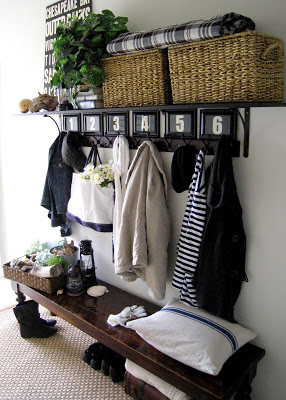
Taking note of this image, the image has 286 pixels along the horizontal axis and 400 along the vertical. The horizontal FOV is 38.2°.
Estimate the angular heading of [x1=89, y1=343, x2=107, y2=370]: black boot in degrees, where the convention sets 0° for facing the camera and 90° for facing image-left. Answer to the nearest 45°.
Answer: approximately 45°

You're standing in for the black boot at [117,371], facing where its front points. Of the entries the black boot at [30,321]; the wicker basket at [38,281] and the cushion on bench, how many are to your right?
2
